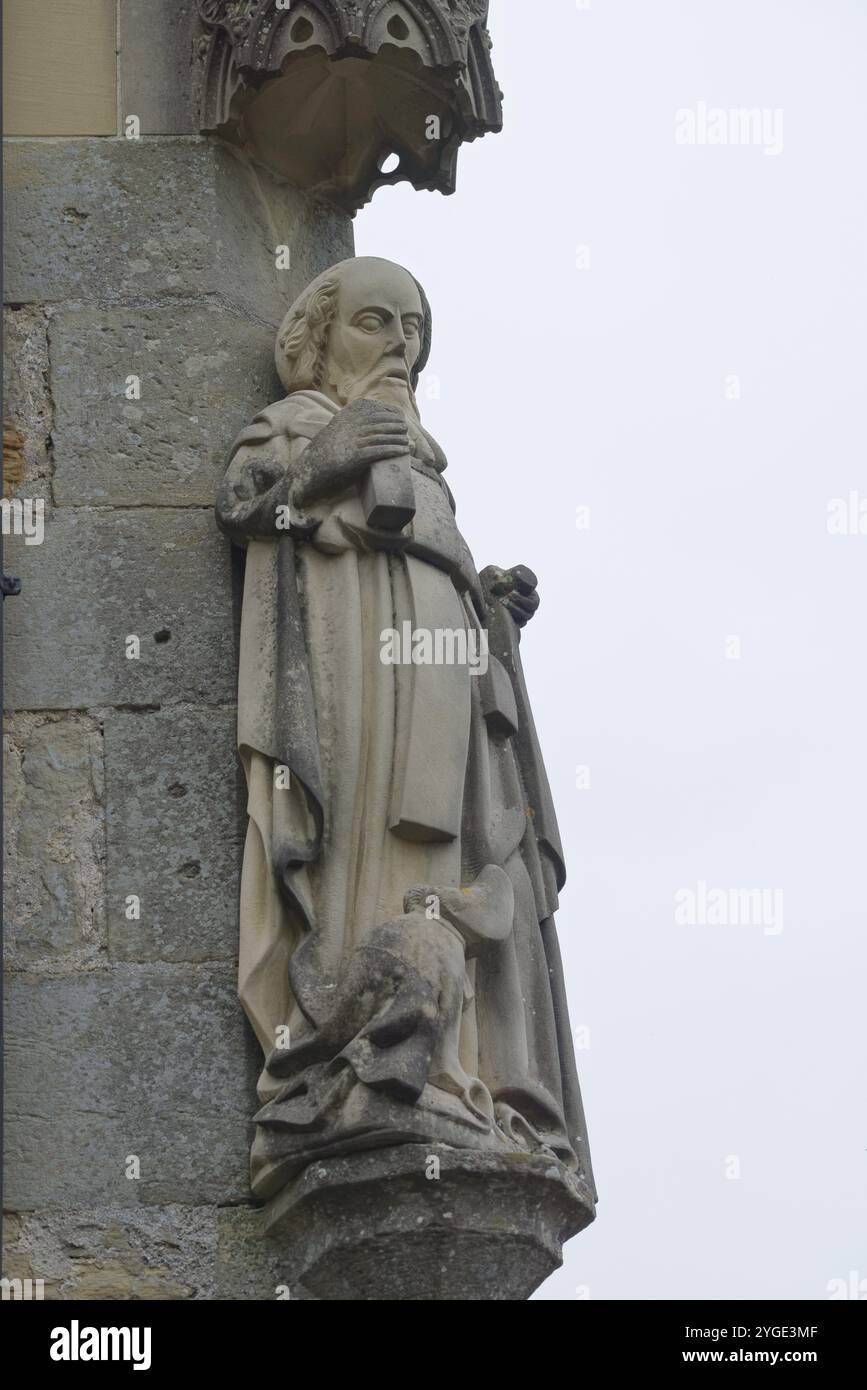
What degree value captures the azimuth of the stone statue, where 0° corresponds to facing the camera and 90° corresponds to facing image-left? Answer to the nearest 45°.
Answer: approximately 315°
